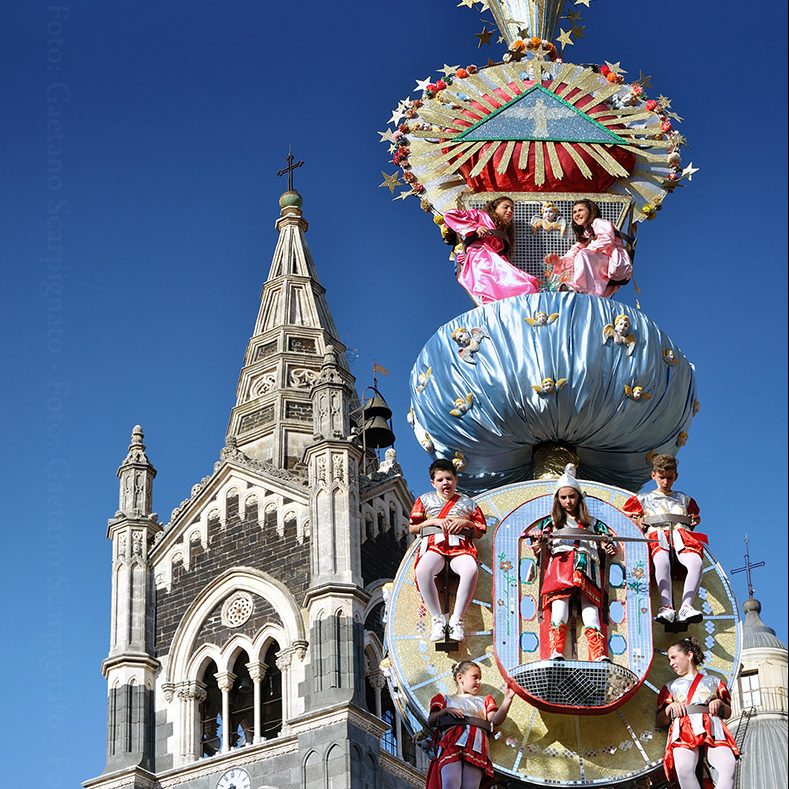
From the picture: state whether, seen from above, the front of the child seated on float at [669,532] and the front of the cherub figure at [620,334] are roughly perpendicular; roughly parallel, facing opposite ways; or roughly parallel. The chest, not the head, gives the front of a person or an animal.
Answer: roughly parallel

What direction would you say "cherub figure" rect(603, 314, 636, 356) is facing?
toward the camera

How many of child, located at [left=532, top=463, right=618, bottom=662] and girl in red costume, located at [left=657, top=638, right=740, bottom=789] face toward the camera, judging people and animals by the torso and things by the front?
2

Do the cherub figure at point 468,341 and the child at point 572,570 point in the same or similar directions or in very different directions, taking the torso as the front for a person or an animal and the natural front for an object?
same or similar directions

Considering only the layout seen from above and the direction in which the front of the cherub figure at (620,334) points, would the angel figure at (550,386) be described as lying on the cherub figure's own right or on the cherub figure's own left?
on the cherub figure's own right

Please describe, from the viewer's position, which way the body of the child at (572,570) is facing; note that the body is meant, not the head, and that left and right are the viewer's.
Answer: facing the viewer

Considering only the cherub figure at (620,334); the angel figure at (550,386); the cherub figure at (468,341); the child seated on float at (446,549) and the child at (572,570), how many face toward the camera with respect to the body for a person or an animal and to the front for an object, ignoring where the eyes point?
5

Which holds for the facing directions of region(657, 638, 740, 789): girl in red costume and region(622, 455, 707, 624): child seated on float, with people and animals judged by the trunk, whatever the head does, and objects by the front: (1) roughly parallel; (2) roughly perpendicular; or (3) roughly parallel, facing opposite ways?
roughly parallel

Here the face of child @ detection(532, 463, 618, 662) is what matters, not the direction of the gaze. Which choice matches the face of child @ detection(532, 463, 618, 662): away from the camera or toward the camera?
toward the camera

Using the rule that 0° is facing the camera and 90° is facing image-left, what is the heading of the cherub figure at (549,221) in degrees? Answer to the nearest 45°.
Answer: approximately 0°

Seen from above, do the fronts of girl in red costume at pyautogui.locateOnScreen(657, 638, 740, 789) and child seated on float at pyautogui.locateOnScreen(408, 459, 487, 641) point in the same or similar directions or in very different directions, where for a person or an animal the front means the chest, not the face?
same or similar directions

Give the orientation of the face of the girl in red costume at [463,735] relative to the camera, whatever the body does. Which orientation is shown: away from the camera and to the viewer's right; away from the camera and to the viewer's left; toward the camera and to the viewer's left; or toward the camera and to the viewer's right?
toward the camera and to the viewer's right

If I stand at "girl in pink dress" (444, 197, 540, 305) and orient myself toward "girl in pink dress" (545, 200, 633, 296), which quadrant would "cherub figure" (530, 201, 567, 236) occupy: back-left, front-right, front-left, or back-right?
front-left
